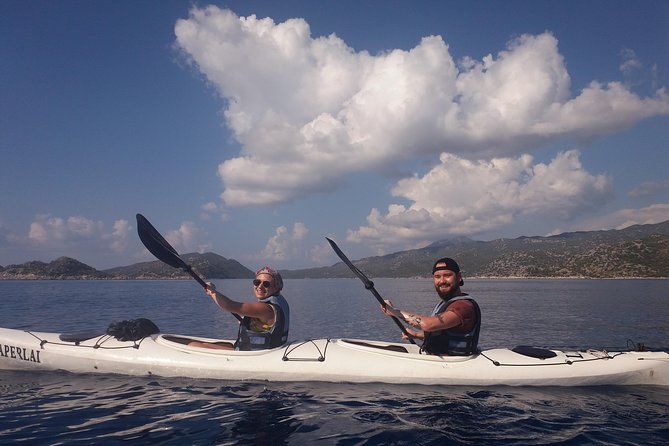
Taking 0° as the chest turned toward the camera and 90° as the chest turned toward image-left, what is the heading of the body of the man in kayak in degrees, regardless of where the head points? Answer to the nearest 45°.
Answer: approximately 90°

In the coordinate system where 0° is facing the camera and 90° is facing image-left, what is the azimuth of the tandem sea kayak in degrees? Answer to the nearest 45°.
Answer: approximately 90°

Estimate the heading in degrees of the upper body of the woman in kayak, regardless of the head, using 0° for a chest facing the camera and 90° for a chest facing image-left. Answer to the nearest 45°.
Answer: approximately 90°
